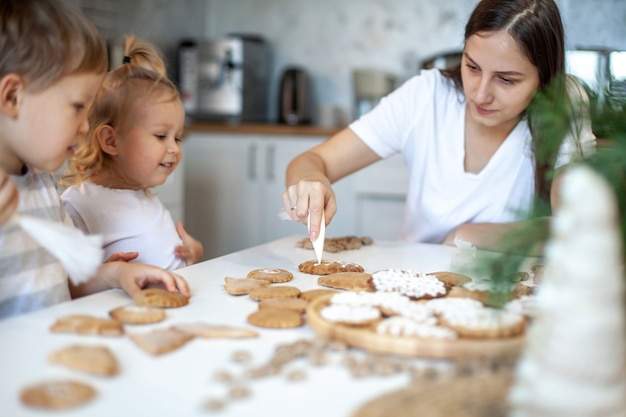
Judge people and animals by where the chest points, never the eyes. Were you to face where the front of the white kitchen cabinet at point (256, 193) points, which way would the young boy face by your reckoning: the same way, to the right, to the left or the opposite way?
to the left

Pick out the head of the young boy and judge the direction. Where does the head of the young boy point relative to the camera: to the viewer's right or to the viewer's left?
to the viewer's right

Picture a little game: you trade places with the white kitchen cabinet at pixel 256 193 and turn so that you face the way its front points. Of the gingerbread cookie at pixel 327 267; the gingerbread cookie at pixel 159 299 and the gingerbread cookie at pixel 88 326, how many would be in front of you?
3

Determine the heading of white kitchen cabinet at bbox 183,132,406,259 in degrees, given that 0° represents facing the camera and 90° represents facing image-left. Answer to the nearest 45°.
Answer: approximately 0°

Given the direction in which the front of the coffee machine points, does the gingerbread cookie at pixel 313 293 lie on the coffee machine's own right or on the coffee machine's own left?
on the coffee machine's own left

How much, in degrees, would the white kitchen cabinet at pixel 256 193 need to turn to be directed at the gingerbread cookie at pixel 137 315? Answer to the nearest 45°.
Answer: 0° — it already faces it

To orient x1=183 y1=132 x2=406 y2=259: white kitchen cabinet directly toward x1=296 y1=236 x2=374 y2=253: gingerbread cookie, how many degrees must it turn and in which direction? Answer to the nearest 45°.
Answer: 0° — it already faces it

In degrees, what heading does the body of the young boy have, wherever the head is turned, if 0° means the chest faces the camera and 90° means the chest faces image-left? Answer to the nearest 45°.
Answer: approximately 270°

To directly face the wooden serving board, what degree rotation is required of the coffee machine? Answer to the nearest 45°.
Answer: approximately 45° to its left
